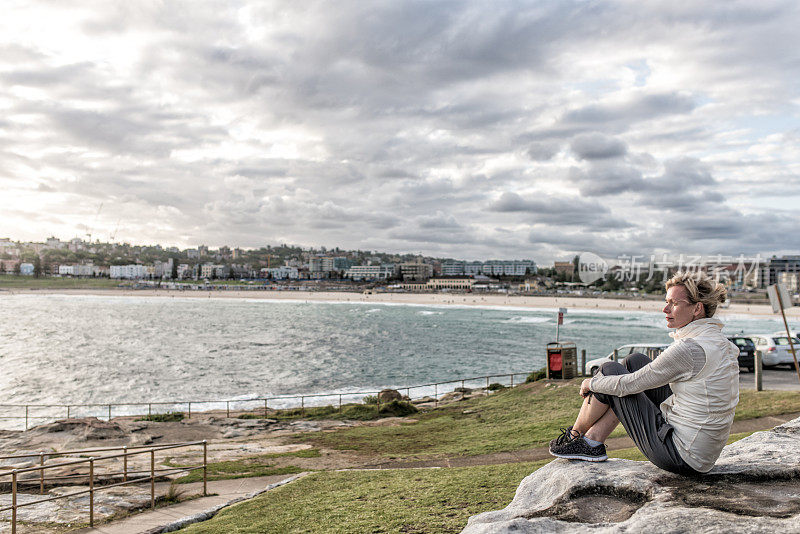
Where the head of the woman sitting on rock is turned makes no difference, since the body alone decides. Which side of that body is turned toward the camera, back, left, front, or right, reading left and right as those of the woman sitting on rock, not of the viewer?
left

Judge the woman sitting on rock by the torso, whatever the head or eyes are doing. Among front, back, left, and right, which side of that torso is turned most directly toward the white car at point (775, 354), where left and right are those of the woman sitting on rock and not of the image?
right

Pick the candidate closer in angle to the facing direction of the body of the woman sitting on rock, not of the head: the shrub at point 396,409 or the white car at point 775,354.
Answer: the shrub

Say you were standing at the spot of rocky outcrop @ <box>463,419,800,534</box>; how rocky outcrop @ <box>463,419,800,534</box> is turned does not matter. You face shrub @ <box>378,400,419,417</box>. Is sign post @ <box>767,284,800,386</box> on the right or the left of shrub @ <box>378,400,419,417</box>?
right
